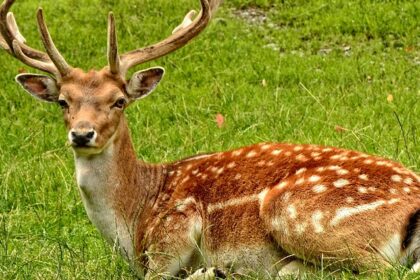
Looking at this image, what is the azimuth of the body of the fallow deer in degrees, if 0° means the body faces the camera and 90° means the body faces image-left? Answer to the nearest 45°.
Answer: approximately 90°
